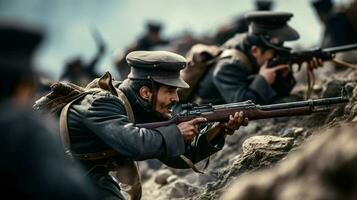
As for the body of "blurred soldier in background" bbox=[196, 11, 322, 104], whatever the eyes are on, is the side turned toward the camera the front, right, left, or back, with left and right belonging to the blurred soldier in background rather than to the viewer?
right

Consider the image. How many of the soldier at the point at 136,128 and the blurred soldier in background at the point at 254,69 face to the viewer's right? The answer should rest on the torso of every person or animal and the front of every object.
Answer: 2

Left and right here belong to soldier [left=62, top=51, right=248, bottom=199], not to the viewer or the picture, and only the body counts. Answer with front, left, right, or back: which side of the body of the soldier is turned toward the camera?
right

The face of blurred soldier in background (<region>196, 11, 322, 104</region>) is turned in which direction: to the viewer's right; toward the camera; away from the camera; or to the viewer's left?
to the viewer's right

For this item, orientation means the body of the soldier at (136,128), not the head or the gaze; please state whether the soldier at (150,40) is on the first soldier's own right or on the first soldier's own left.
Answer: on the first soldier's own left

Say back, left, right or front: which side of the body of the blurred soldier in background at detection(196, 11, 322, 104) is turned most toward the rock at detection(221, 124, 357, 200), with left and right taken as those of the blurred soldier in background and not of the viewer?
right

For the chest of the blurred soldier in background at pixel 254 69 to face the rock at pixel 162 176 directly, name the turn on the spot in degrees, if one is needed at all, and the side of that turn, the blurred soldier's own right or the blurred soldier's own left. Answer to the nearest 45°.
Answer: approximately 135° to the blurred soldier's own right
